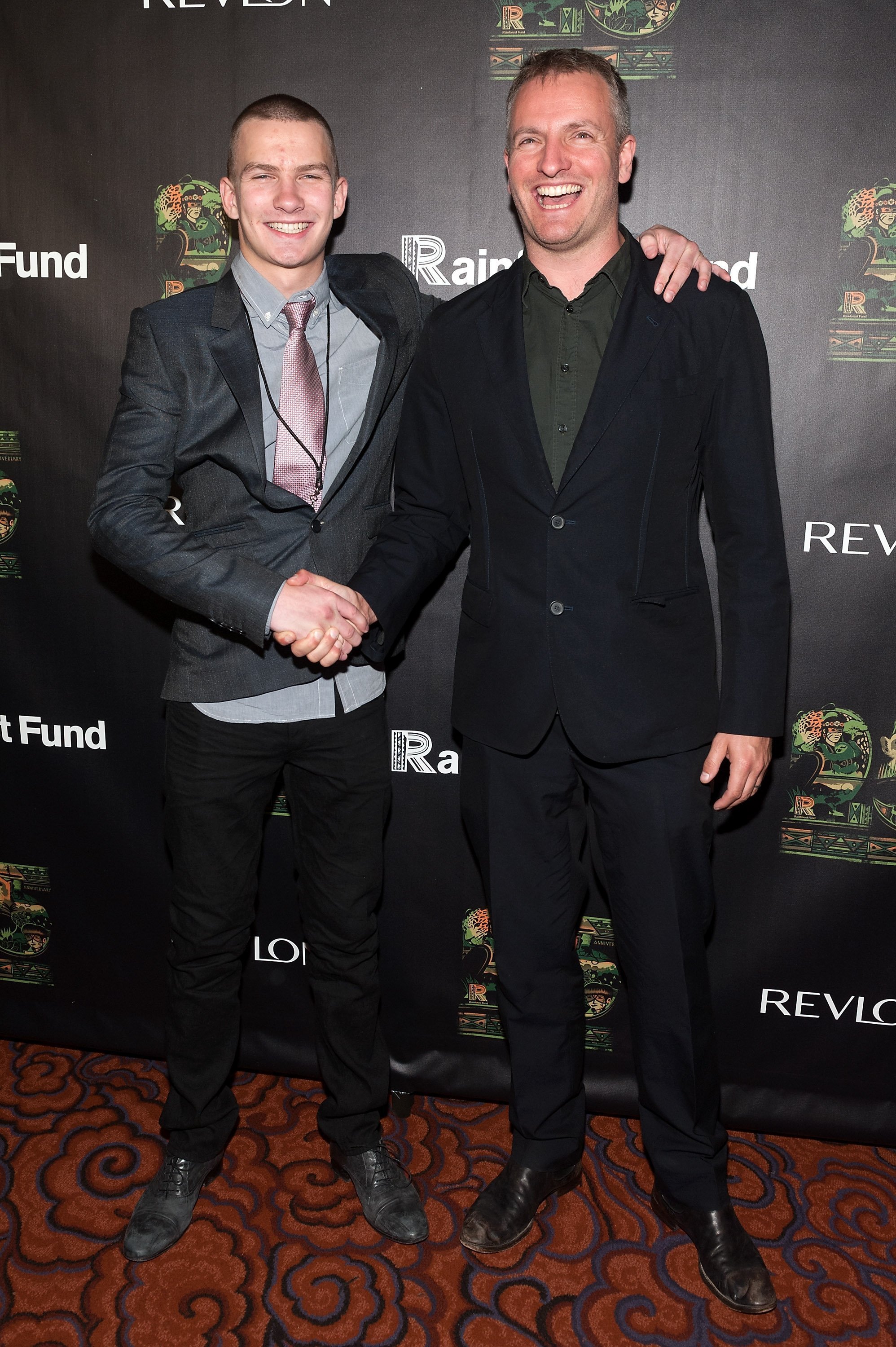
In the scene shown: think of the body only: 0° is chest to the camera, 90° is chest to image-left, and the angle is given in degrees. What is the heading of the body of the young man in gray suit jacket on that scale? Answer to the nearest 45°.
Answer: approximately 0°

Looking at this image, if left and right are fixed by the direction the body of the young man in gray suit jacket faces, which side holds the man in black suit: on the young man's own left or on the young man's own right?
on the young man's own left
